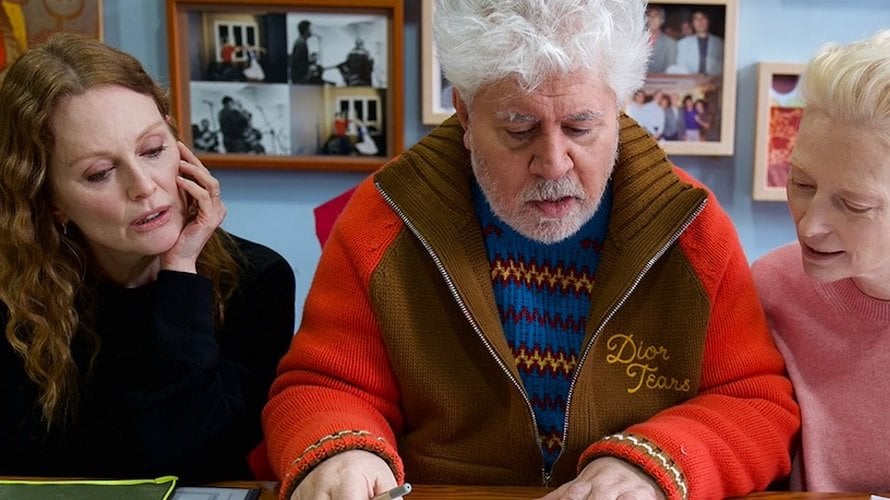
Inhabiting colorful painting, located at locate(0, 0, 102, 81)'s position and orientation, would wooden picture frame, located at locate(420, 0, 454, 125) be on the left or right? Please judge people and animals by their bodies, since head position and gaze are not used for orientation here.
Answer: on its left

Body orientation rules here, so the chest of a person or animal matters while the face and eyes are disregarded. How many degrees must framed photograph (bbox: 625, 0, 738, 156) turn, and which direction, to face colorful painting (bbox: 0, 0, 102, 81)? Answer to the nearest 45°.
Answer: approximately 90° to its right

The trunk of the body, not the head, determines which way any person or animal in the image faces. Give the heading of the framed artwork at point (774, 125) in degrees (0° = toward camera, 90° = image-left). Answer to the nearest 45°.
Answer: approximately 0°
